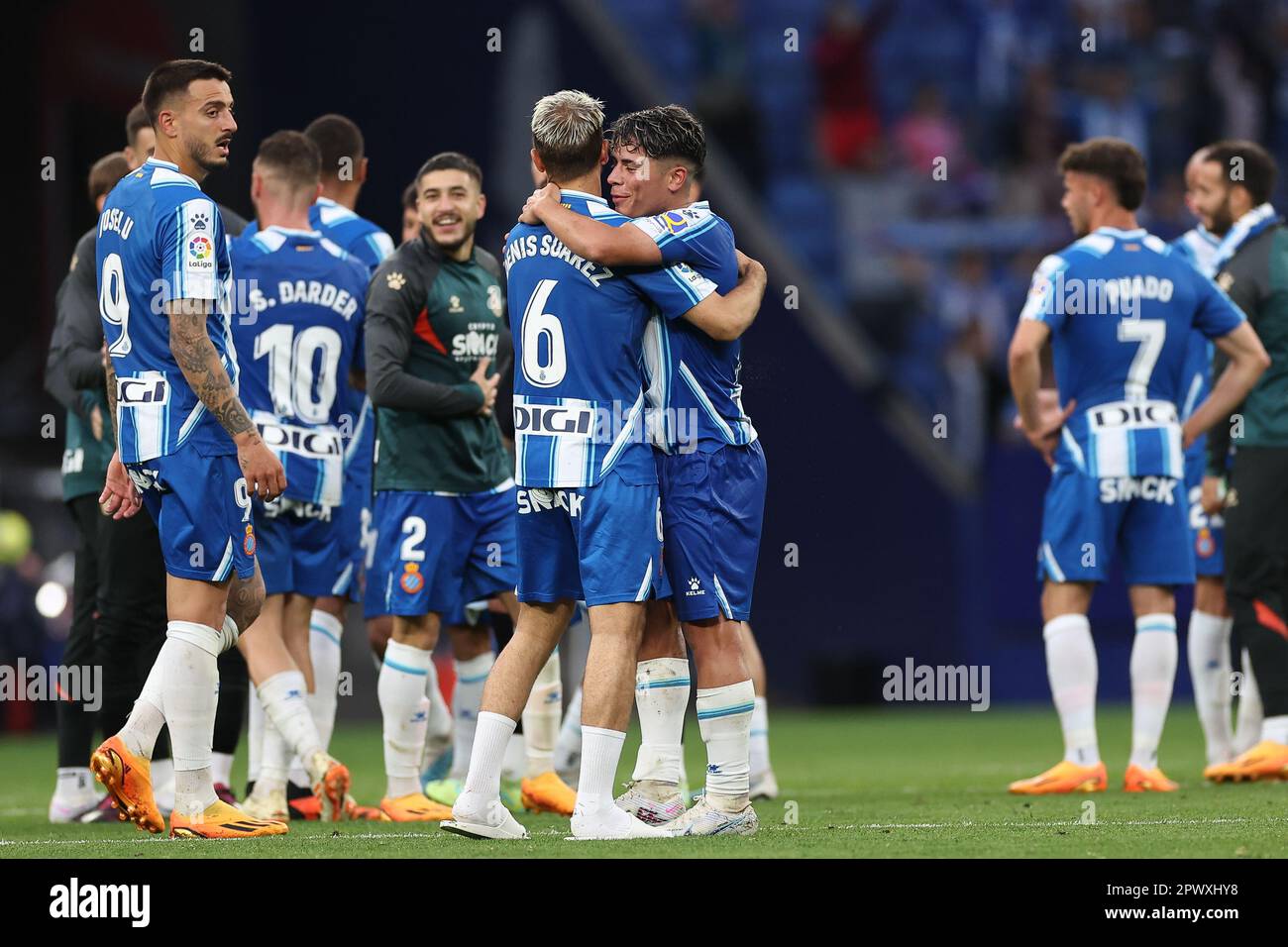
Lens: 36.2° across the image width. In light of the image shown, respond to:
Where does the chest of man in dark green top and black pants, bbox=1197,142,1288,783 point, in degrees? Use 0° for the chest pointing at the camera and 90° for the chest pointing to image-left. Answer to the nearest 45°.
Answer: approximately 90°

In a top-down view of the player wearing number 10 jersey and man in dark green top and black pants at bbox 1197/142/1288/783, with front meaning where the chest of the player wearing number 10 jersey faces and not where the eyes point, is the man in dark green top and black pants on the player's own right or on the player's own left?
on the player's own right

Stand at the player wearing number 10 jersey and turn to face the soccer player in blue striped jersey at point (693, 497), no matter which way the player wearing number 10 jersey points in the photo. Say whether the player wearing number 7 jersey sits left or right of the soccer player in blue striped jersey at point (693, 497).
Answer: left

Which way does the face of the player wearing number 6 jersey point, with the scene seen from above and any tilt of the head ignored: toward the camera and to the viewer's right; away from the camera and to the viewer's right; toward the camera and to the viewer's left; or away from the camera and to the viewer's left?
away from the camera and to the viewer's right

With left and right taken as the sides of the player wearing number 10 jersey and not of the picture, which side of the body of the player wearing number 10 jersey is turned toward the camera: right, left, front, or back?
back

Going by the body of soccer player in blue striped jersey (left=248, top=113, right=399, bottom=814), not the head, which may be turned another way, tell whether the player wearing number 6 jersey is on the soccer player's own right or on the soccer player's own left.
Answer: on the soccer player's own right

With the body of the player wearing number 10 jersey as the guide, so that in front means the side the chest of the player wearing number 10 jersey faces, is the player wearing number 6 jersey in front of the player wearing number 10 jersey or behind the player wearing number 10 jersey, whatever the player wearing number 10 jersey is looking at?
behind

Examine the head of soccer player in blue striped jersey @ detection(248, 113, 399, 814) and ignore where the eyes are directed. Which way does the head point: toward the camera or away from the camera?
away from the camera

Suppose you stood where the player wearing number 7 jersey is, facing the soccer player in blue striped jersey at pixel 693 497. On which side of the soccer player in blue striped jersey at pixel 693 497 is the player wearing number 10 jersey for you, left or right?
right

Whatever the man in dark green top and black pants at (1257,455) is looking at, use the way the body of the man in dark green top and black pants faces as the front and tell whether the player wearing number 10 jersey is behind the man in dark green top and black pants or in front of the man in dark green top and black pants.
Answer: in front

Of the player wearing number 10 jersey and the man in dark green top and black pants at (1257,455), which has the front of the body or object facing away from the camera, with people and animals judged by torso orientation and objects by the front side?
the player wearing number 10 jersey

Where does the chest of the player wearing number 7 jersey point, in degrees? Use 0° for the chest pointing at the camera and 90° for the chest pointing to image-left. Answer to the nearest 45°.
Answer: approximately 135°

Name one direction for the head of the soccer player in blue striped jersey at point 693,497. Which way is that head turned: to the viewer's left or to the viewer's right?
to the viewer's left

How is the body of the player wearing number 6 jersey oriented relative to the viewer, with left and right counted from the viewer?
facing away from the viewer and to the right of the viewer
